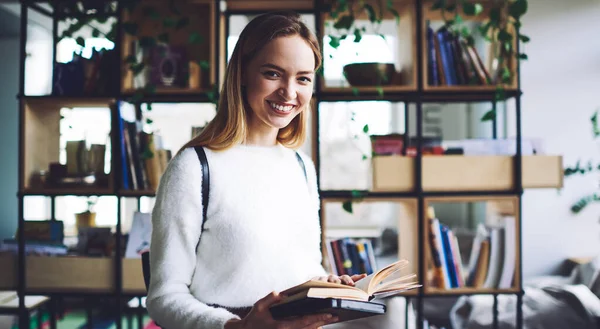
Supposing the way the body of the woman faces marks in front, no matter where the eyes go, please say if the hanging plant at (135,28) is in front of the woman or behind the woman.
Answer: behind

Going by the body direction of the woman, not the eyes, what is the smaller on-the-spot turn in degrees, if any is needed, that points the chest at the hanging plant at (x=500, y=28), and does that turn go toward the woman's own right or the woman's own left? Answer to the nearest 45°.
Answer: approximately 90° to the woman's own left

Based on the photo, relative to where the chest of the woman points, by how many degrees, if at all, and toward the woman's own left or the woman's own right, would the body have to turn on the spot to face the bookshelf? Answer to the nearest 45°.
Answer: approximately 135° to the woman's own left

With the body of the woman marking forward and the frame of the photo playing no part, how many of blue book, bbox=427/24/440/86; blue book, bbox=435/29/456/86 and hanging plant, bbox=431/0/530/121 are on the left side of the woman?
3

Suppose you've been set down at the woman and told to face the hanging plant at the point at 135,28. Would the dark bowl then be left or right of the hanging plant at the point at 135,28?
right

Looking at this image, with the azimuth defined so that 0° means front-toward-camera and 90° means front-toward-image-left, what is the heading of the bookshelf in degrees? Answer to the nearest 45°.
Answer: approximately 0°

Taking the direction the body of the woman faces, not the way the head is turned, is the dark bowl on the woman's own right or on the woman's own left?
on the woman's own left

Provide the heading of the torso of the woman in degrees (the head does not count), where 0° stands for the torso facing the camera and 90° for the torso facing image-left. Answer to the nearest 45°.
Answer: approximately 315°
